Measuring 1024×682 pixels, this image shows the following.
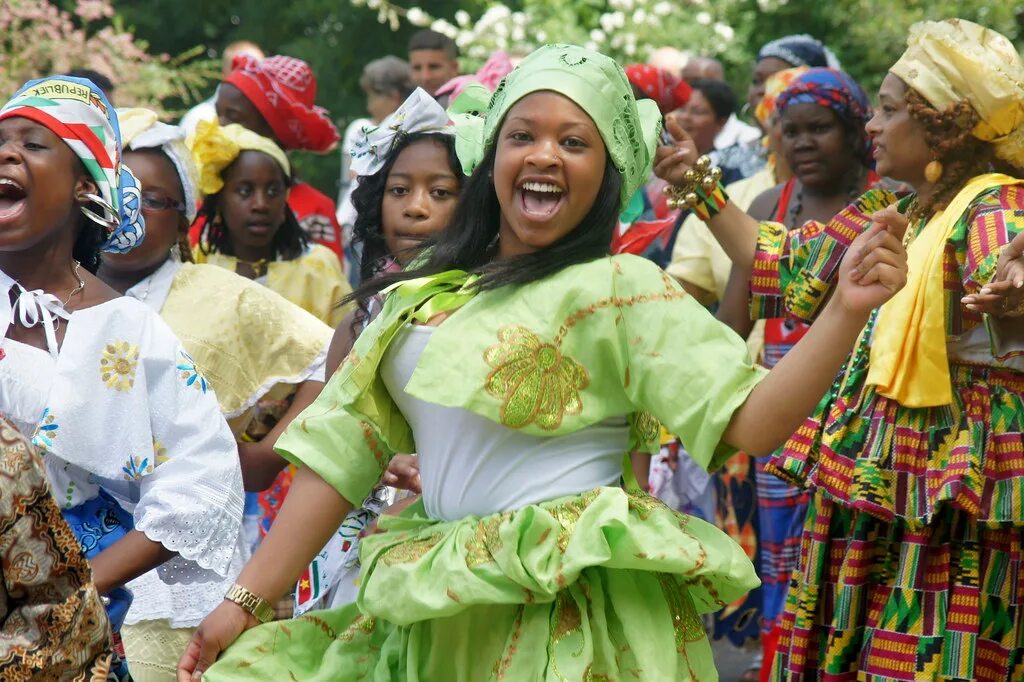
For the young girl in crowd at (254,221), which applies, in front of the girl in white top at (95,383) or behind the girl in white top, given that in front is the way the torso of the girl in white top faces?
behind

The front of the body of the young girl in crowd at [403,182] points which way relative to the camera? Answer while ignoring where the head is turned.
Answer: toward the camera

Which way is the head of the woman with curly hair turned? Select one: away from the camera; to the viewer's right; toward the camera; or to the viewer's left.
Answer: to the viewer's left

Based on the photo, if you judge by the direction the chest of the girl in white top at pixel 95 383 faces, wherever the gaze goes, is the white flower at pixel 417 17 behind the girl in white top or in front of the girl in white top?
behind

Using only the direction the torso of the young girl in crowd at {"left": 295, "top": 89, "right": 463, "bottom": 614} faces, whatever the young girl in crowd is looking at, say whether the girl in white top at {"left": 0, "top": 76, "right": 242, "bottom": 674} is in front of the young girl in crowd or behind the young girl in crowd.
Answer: in front

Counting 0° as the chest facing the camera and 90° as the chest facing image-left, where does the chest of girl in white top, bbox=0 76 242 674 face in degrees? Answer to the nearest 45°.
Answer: approximately 45°

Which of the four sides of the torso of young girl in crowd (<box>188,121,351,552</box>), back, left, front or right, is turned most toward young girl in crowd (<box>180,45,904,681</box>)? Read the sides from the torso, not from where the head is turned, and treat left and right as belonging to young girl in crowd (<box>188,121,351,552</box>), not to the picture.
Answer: front

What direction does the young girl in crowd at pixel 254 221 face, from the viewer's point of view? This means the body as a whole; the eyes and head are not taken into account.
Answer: toward the camera

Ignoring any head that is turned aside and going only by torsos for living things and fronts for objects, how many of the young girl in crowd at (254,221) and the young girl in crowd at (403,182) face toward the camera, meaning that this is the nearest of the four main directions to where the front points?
2

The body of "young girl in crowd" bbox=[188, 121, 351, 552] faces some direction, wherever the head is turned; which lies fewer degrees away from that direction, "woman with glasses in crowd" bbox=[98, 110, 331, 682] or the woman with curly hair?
the woman with glasses in crowd

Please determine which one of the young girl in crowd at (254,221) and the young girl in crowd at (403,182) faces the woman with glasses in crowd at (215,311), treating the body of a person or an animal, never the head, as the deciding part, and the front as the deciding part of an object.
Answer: the young girl in crowd at (254,221)

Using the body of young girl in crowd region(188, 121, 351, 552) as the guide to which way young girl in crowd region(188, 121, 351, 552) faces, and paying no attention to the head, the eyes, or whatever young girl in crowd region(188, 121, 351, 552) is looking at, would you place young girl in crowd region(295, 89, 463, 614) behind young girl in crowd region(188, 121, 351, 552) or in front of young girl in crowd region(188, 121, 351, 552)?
in front
